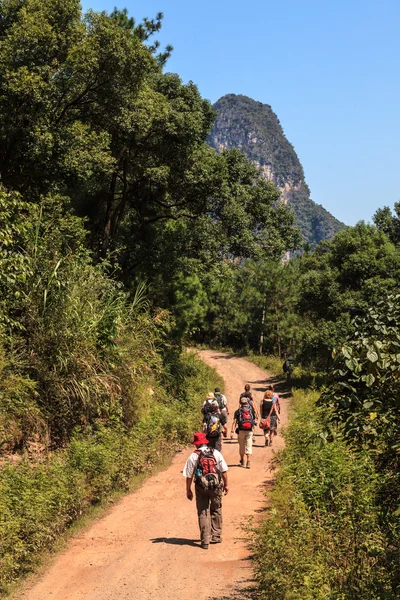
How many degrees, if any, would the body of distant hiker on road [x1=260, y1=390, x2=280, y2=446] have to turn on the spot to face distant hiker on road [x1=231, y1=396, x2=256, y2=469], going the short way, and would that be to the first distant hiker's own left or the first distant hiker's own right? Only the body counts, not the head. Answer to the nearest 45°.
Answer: approximately 180°

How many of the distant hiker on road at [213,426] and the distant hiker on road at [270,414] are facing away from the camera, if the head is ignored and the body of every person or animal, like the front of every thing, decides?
2

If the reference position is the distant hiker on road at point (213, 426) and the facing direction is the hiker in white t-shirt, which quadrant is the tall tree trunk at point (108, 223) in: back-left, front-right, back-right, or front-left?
back-right

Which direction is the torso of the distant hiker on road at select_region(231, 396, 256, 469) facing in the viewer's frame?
away from the camera

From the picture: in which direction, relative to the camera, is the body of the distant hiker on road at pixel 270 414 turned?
away from the camera

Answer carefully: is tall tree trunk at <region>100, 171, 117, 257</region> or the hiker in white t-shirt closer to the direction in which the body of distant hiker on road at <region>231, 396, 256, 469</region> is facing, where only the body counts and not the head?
the tall tree trunk

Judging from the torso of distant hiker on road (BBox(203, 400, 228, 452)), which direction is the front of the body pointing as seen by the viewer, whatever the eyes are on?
away from the camera

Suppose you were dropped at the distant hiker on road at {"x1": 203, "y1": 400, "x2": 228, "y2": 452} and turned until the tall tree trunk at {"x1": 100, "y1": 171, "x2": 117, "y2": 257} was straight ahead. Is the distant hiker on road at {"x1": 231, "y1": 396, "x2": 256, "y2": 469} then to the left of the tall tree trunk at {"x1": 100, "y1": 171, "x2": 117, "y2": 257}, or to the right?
right

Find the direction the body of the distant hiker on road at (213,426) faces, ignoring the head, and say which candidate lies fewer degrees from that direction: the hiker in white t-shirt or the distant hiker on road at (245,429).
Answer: the distant hiker on road

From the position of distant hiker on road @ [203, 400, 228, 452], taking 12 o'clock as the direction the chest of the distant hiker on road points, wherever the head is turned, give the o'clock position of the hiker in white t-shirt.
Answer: The hiker in white t-shirt is roughly at 6 o'clock from the distant hiker on road.
